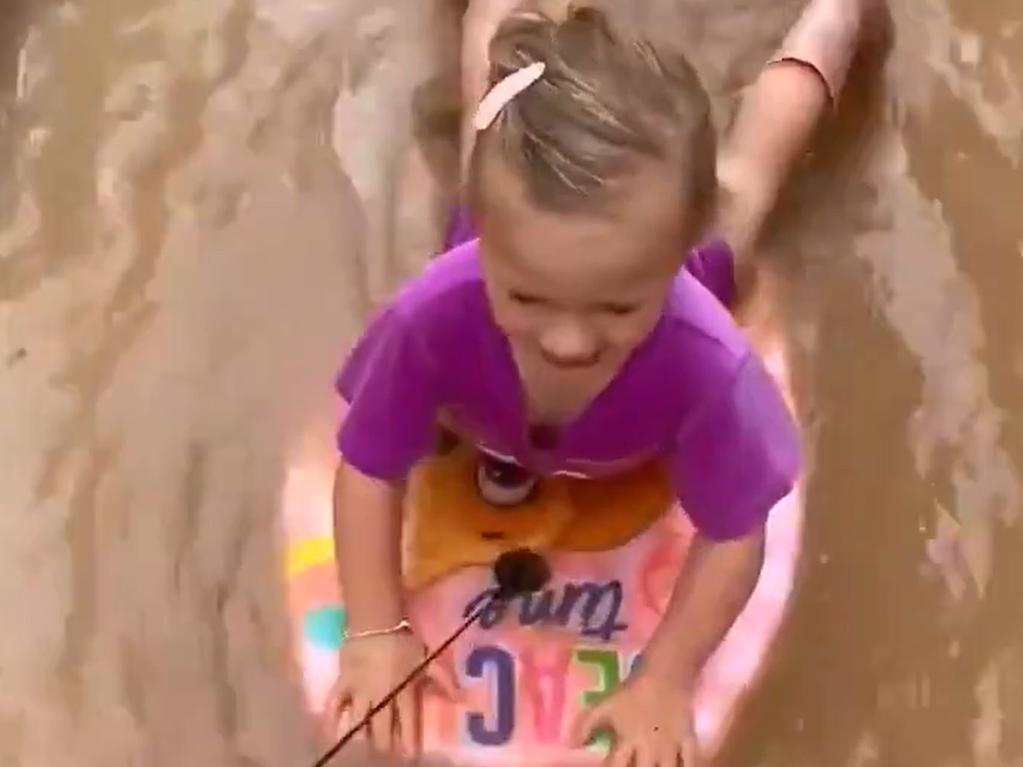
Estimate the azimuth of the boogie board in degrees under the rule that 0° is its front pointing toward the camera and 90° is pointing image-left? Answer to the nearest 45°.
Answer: approximately 0°
